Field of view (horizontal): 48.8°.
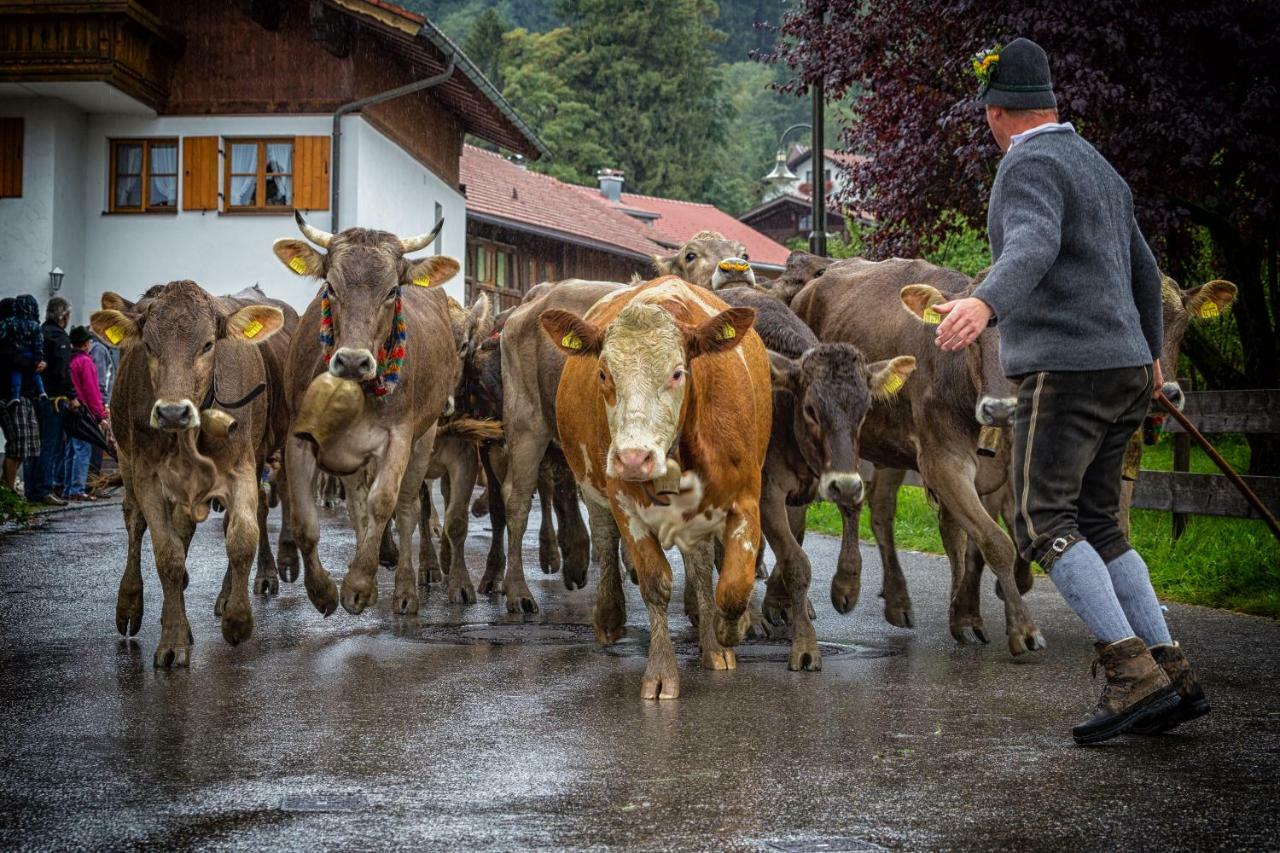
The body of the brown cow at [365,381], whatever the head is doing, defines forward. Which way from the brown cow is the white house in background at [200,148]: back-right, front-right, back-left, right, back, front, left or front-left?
back

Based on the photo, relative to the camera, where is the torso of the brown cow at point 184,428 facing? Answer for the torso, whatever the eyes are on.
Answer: toward the camera

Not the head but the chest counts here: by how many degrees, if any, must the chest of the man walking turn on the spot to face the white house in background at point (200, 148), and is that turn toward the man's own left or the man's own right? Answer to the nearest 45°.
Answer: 0° — they already face it

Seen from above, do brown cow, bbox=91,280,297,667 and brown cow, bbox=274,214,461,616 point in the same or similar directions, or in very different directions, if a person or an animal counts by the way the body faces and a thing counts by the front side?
same or similar directions

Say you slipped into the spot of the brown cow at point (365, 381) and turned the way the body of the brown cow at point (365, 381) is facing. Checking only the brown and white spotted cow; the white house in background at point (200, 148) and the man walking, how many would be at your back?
1

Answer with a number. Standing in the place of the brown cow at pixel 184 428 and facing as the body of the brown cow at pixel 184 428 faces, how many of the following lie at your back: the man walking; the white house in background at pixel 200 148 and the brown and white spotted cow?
1

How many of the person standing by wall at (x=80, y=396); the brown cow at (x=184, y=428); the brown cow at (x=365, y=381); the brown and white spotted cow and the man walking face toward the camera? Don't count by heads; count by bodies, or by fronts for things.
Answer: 3

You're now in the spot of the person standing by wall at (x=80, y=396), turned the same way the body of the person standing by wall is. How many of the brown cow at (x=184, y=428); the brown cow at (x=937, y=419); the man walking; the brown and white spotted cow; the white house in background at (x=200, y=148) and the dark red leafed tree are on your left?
1

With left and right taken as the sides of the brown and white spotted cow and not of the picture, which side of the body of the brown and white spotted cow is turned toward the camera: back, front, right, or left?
front

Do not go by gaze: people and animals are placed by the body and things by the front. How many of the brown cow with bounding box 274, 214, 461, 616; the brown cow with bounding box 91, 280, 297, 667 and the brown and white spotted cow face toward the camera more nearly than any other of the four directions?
3

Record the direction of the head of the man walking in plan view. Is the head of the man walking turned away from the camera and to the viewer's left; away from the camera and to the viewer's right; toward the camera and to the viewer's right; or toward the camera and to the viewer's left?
away from the camera and to the viewer's left

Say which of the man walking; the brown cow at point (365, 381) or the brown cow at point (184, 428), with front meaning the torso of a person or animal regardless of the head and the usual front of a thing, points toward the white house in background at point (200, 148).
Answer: the man walking

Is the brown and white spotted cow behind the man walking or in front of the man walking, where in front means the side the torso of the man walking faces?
in front

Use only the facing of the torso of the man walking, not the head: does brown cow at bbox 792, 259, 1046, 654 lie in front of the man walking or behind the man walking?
in front

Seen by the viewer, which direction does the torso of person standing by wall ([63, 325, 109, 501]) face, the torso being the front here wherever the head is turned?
to the viewer's right

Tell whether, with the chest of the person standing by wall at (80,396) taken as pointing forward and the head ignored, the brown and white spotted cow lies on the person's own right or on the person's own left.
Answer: on the person's own right

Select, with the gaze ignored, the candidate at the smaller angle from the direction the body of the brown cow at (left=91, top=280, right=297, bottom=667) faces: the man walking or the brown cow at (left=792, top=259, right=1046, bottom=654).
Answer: the man walking

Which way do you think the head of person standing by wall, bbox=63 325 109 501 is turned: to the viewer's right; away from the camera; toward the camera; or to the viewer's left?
to the viewer's right
